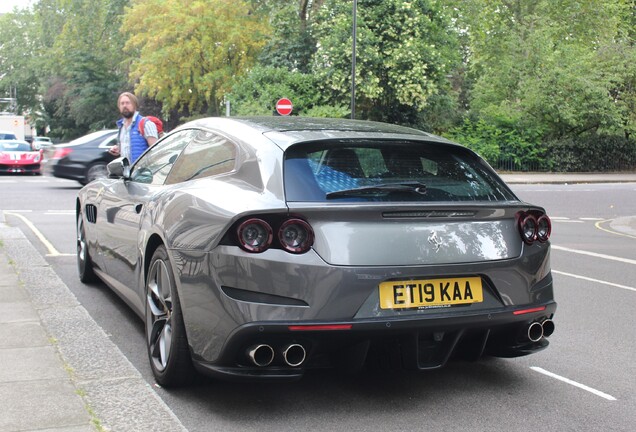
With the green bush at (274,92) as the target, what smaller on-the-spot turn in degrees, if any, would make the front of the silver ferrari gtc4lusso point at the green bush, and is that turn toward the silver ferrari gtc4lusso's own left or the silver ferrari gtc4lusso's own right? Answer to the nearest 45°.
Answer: approximately 45° to the silver ferrari gtc4lusso's own right

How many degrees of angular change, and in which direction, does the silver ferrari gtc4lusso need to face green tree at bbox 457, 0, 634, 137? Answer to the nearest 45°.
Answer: approximately 45° to its right

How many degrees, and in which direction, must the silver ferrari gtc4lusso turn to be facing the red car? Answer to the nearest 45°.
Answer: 0° — it already faces it

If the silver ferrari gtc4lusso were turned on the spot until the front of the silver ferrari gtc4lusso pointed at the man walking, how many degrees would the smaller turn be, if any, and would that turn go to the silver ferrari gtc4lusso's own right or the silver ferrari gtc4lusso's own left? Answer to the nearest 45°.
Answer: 0° — it already faces them

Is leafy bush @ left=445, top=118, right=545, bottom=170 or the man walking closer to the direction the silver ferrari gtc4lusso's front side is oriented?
the man walking

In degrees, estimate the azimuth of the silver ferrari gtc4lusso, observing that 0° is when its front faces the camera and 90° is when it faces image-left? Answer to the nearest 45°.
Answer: approximately 135°

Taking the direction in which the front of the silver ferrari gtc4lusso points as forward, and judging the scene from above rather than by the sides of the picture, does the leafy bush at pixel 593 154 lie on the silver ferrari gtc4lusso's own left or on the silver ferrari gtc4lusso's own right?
on the silver ferrari gtc4lusso's own right

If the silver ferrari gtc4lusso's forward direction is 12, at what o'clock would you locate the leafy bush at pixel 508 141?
The leafy bush is roughly at 2 o'clock from the silver ferrari gtc4lusso.
